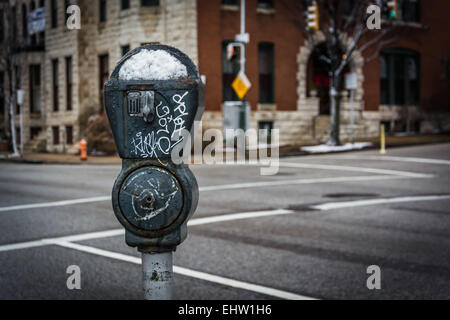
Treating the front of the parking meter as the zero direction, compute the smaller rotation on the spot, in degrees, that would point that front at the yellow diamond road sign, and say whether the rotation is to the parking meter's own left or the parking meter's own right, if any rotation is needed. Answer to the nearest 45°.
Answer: approximately 180°

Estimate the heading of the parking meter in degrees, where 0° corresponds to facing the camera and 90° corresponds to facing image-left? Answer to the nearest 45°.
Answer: approximately 0°

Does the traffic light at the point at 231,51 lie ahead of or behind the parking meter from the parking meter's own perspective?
behind
